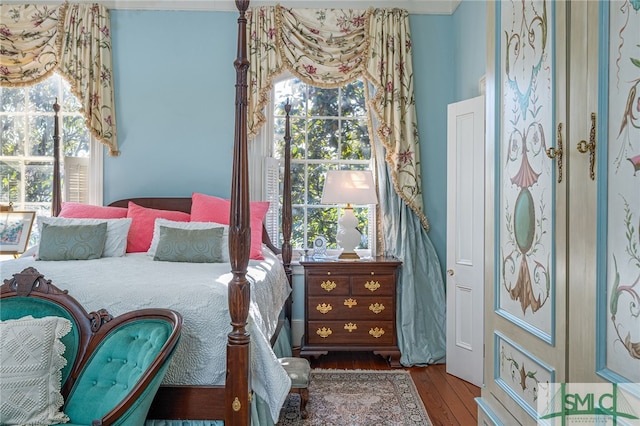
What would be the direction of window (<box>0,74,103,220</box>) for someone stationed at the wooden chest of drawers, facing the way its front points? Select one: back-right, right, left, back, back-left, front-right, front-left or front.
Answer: right

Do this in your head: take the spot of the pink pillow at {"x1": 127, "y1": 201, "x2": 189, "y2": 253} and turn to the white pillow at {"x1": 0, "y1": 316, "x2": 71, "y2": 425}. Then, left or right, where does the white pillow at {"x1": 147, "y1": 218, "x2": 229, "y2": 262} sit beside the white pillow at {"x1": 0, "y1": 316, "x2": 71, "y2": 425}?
left

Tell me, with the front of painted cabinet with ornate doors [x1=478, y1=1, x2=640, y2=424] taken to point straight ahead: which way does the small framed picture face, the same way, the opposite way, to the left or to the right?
to the left

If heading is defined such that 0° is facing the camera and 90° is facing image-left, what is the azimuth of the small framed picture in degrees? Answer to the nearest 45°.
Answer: approximately 0°

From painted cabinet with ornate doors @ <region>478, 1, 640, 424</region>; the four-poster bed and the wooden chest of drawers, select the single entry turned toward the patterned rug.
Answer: the wooden chest of drawers

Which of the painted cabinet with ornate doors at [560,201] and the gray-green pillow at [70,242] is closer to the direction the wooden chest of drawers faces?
the painted cabinet with ornate doors

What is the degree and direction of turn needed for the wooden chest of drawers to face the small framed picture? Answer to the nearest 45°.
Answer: approximately 90° to its right

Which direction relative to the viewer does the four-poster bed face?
toward the camera

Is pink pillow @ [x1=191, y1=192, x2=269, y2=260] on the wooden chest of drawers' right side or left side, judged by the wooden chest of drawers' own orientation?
on its right

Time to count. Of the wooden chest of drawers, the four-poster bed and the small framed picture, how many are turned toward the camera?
3
